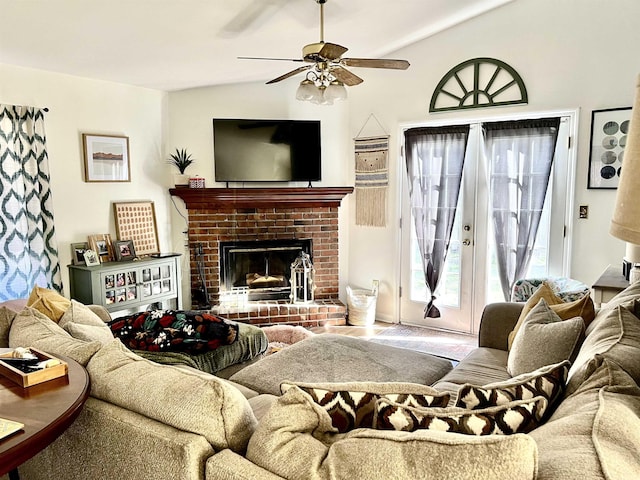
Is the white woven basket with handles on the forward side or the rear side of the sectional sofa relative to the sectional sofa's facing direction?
on the forward side

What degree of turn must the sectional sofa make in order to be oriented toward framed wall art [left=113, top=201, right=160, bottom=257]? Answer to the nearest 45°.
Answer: approximately 45° to its left

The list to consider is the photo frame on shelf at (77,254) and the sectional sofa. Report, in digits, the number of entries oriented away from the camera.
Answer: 1

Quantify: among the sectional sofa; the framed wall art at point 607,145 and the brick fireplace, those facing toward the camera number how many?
2

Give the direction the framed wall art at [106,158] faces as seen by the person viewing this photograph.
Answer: facing the viewer and to the right of the viewer

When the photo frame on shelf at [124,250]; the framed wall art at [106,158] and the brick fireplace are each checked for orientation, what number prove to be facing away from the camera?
0

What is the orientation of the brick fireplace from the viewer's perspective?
toward the camera

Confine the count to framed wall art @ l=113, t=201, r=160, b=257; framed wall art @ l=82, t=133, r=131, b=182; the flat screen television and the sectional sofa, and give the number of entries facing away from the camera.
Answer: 1

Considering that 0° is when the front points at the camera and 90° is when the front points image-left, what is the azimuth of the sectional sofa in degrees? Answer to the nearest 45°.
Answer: approximately 180°

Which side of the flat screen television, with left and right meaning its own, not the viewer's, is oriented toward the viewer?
front

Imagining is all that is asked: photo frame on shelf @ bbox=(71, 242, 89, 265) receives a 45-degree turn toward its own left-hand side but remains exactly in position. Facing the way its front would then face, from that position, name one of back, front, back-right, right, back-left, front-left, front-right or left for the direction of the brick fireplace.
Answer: front

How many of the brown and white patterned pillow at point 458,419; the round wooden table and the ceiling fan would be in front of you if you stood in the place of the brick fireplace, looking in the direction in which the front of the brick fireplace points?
3
